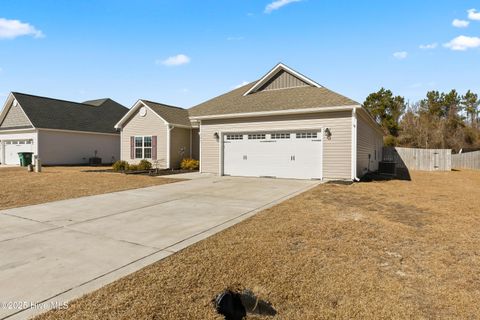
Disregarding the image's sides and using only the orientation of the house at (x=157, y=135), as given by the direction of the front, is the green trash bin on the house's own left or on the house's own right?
on the house's own right

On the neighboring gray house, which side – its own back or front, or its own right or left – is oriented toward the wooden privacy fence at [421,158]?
left

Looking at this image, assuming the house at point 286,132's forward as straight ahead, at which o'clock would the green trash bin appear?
The green trash bin is roughly at 2 o'clock from the house.

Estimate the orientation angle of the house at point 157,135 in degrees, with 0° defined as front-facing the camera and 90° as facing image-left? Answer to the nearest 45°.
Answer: approximately 45°

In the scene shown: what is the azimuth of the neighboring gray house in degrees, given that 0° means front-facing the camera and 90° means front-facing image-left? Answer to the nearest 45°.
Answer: approximately 45°

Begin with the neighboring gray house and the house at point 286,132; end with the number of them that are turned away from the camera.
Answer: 0
